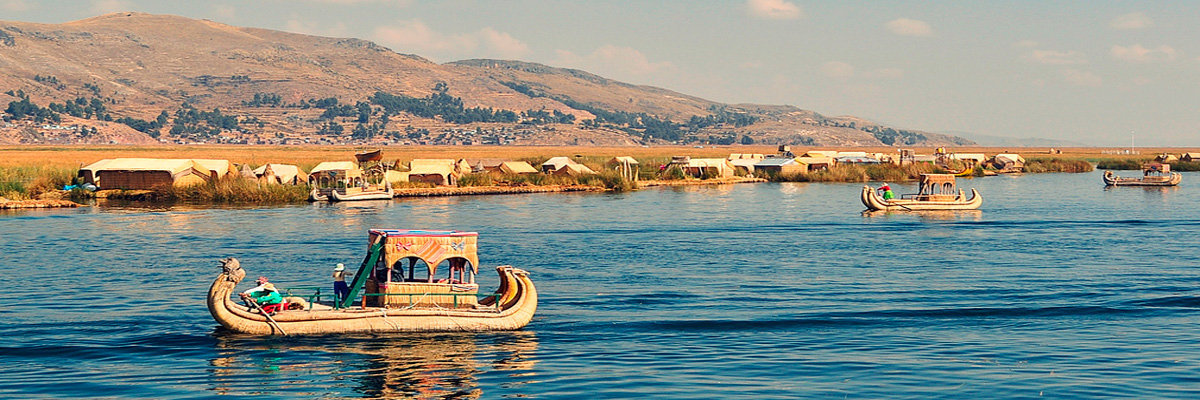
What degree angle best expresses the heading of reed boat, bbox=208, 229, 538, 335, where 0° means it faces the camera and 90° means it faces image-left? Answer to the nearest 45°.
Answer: approximately 90°
